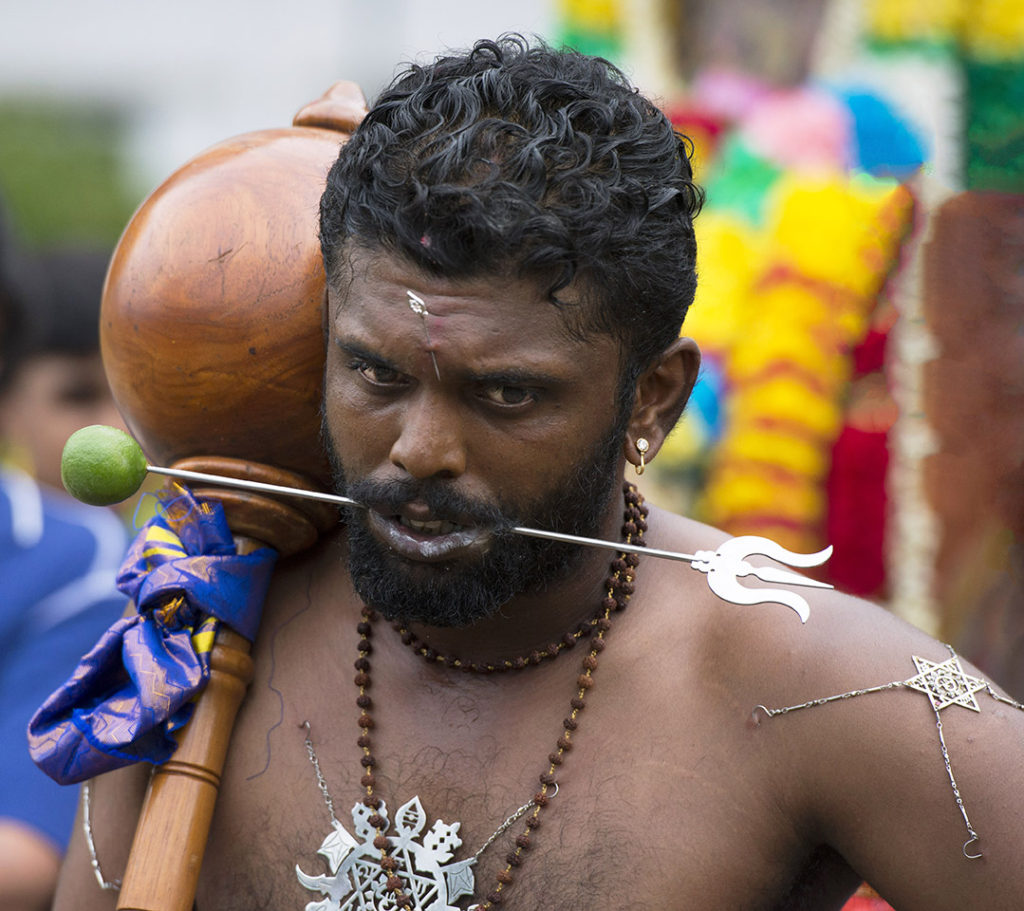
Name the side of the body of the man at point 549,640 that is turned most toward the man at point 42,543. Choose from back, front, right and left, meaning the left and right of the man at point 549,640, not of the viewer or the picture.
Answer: back

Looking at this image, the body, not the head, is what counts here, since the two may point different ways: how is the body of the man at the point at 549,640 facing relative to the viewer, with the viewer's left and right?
facing the viewer and to the left of the viewer
